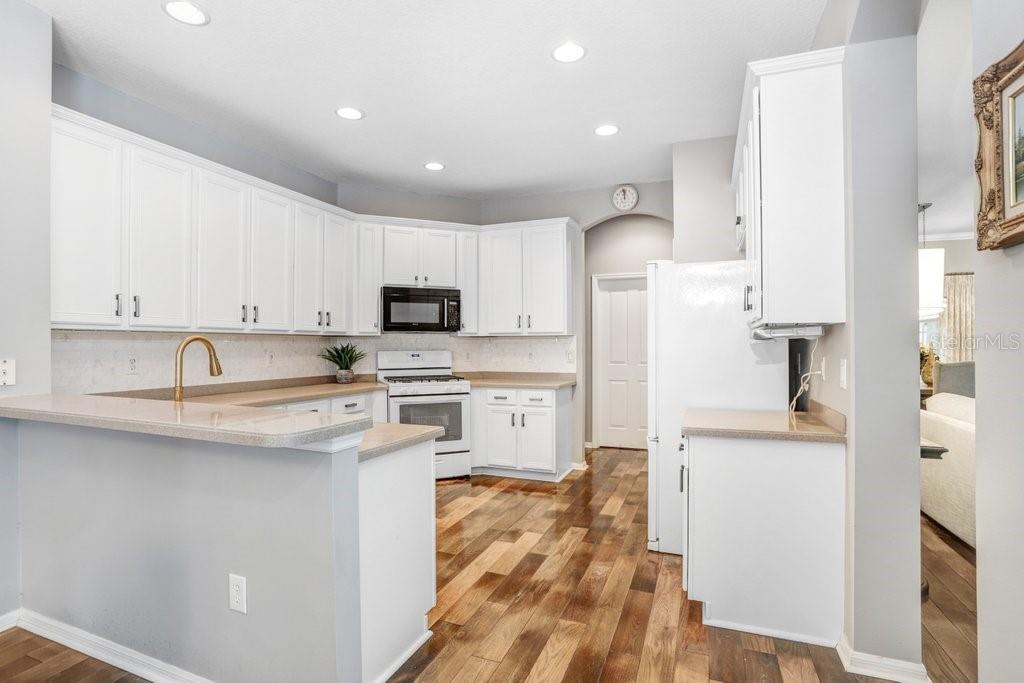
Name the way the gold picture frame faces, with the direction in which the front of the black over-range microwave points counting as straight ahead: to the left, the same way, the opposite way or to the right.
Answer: to the right

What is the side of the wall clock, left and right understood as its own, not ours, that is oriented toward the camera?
front

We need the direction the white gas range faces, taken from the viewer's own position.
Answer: facing the viewer

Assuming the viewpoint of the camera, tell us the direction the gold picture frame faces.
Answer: facing the viewer and to the left of the viewer

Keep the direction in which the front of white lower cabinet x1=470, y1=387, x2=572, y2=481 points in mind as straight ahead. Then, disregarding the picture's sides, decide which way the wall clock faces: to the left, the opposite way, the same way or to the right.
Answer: the same way

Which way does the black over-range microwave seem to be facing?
toward the camera

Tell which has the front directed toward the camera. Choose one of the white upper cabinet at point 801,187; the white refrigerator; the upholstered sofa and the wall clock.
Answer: the wall clock

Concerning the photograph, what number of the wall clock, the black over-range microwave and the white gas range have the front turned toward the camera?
3

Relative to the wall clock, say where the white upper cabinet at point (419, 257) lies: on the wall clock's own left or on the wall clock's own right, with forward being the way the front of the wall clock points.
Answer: on the wall clock's own right

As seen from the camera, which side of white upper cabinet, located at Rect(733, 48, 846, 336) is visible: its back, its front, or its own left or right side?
left

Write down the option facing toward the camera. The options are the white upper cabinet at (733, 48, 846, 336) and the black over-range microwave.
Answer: the black over-range microwave

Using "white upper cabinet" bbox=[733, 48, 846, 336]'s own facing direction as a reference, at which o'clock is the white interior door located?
The white interior door is roughly at 2 o'clock from the white upper cabinet.

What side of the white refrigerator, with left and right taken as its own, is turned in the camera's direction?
left

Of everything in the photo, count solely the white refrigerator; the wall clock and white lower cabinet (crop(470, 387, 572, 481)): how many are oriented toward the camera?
2

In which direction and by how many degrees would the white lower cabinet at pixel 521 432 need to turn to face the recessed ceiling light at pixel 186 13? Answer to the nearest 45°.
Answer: approximately 45° to its right
